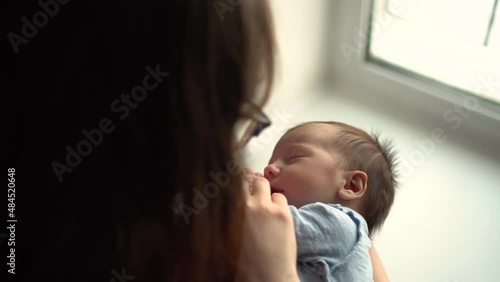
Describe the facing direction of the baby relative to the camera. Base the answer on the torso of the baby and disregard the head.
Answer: to the viewer's left

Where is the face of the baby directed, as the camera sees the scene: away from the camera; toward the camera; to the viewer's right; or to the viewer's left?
to the viewer's left
